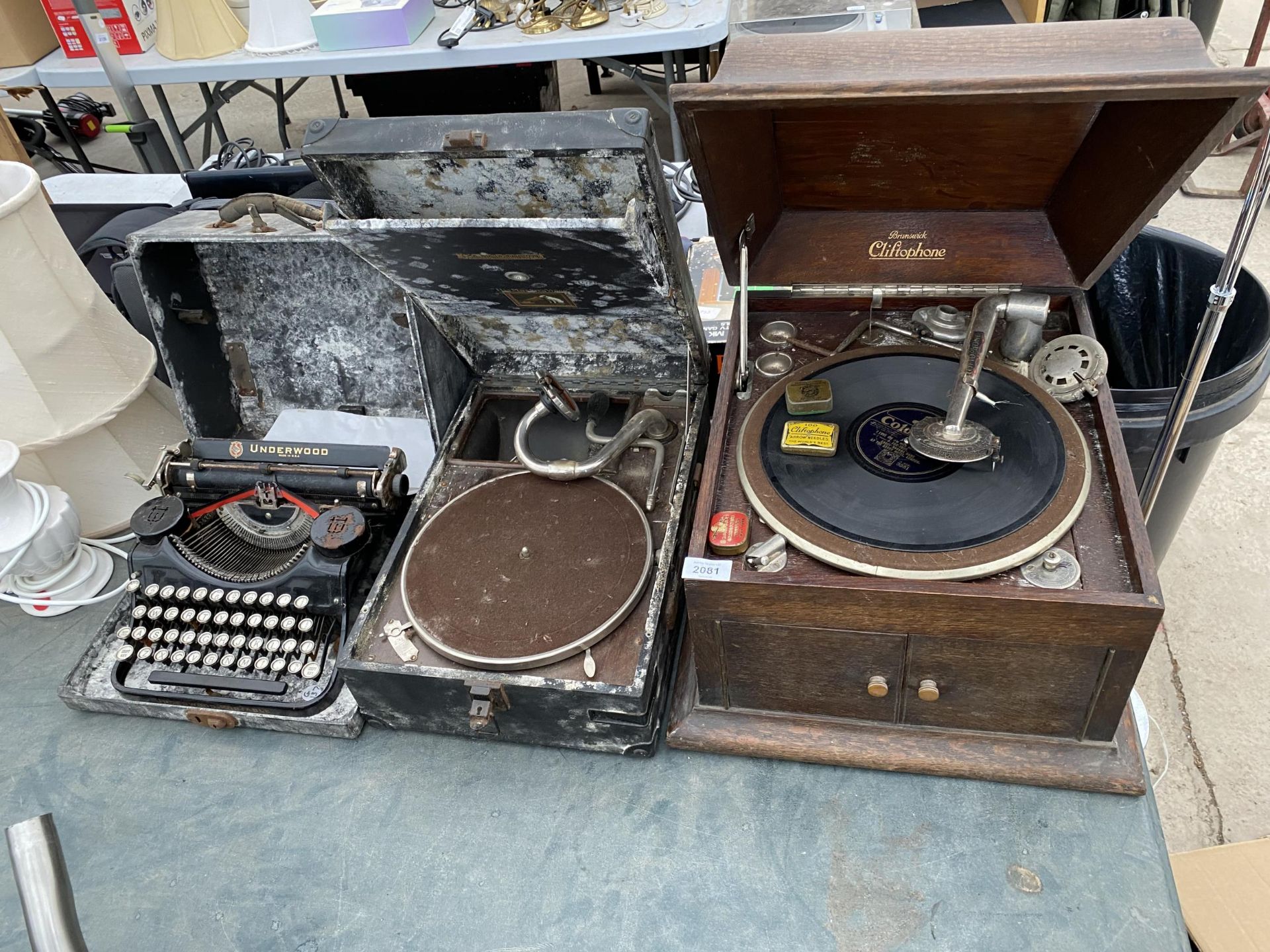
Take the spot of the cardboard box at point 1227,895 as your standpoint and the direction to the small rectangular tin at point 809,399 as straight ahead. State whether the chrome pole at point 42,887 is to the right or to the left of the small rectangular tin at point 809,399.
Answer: left

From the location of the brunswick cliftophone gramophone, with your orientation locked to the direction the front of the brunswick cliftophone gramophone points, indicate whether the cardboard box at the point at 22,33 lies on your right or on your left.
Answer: on your right

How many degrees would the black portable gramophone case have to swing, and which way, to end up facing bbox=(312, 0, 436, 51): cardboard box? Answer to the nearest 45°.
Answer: approximately 180°

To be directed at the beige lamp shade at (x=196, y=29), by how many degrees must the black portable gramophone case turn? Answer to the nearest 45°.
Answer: approximately 180°

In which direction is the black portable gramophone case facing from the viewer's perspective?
toward the camera

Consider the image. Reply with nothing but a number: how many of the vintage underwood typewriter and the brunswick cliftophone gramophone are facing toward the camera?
2

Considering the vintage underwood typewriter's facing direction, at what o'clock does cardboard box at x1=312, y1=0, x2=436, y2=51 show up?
The cardboard box is roughly at 7 o'clock from the vintage underwood typewriter.

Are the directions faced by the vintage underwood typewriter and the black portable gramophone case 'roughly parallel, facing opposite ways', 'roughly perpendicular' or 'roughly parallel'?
roughly parallel

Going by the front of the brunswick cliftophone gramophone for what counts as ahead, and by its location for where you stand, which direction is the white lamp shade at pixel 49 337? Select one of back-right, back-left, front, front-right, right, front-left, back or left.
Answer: right

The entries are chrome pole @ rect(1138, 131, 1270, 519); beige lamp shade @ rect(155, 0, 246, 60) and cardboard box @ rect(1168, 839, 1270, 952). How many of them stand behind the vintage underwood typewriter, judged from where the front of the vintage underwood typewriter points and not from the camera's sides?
1

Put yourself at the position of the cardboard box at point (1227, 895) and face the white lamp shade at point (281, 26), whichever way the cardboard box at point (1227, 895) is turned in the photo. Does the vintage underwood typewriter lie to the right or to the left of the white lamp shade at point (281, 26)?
left

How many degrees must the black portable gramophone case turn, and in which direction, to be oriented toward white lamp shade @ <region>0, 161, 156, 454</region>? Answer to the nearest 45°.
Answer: approximately 135° to its right

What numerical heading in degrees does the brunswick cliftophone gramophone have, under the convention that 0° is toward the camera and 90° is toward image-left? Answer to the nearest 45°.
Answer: approximately 0°

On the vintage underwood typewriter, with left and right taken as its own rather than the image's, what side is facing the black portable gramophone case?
left

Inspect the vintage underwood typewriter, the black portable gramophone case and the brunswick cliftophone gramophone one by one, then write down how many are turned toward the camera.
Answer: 3

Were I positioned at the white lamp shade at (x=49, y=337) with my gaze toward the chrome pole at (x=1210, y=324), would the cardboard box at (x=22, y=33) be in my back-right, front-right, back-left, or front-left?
back-left
